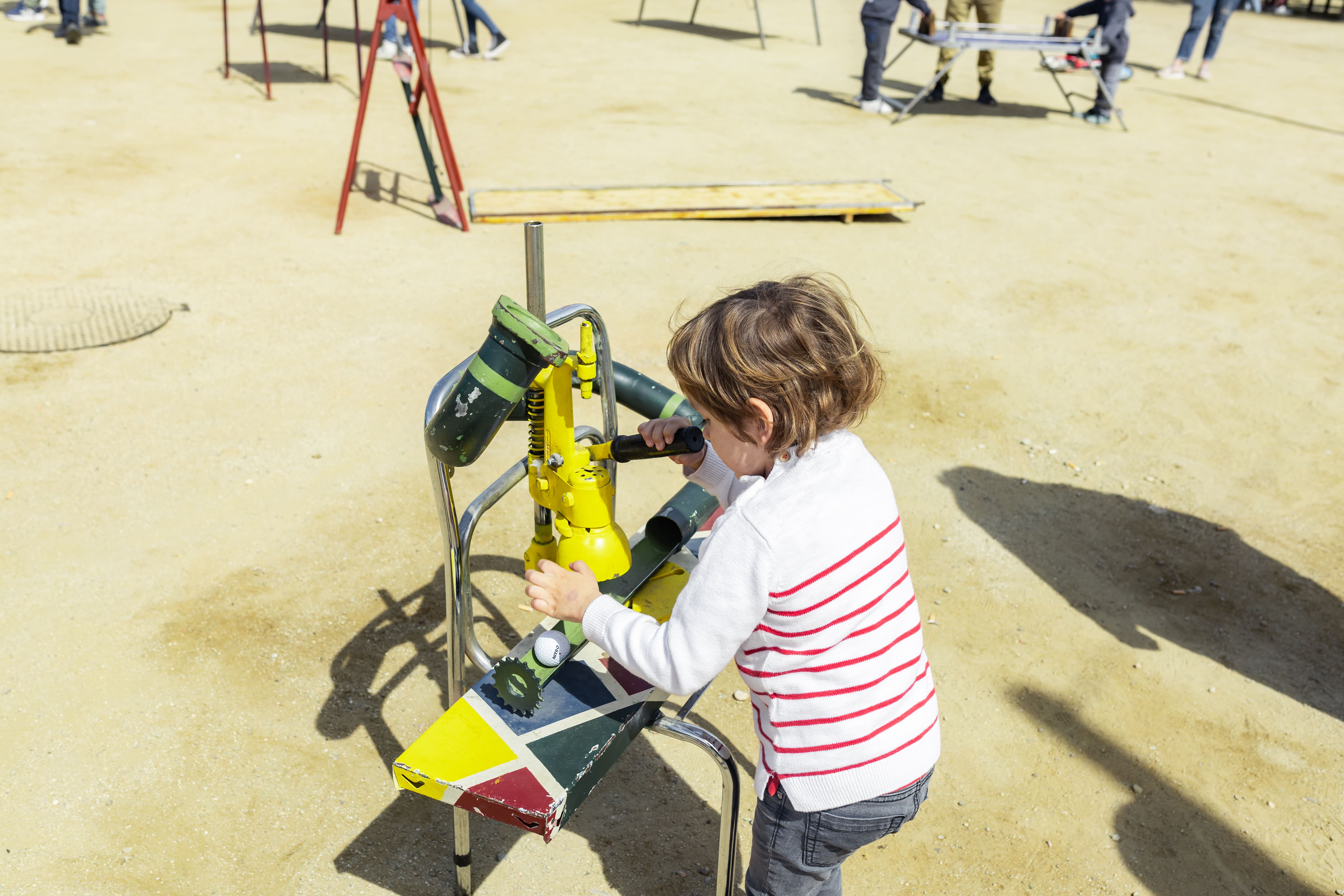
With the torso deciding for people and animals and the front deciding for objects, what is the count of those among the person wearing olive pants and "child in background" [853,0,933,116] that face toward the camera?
1

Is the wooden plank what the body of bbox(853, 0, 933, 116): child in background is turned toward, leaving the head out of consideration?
no

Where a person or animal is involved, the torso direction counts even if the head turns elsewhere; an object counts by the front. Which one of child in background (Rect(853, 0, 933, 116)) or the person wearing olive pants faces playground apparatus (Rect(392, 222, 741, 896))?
the person wearing olive pants

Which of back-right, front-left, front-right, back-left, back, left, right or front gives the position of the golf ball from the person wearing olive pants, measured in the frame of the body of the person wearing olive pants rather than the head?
front

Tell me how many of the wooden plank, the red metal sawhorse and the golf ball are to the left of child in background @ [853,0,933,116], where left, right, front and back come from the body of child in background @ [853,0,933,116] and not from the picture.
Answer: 0

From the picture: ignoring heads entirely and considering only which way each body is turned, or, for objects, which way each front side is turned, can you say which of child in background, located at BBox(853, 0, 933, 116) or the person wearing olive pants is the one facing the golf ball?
the person wearing olive pants

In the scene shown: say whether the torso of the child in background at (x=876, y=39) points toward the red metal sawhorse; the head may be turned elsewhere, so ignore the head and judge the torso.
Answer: no

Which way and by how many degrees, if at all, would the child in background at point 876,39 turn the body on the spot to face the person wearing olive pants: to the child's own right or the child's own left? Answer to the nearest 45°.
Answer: approximately 45° to the child's own left

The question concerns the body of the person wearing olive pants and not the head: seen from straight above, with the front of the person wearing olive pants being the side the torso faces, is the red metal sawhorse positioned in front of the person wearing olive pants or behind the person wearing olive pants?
in front

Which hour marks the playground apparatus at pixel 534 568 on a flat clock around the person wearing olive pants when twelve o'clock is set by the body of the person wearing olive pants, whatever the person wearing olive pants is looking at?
The playground apparatus is roughly at 12 o'clock from the person wearing olive pants.

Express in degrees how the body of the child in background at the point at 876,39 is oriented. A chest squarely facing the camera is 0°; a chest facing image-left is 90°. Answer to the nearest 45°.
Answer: approximately 270°

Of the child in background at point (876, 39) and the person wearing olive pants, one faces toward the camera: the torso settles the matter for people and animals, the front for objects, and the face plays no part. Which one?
the person wearing olive pants

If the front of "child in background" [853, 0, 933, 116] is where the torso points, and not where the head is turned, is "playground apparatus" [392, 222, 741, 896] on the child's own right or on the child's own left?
on the child's own right

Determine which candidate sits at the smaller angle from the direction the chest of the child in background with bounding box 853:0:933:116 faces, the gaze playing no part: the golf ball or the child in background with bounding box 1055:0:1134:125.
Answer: the child in background

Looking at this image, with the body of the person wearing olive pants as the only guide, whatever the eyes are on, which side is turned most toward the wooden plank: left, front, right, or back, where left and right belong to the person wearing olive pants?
front

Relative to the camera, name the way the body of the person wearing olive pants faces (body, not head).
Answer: toward the camera

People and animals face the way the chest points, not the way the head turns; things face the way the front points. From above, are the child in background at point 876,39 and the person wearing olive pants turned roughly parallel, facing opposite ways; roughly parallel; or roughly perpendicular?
roughly perpendicular
